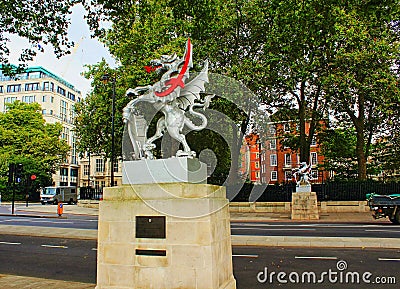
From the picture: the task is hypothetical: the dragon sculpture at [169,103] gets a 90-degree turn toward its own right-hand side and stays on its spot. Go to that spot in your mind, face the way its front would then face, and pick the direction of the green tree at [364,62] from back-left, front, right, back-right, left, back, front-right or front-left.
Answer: front-right

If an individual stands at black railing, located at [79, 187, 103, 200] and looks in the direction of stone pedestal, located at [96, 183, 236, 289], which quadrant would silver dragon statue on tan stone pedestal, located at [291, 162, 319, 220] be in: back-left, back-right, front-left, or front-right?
front-left

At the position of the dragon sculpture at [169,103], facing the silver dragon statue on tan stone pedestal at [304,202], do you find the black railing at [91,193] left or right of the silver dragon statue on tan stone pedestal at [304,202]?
left

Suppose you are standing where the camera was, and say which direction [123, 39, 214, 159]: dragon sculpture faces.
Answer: facing to the left of the viewer

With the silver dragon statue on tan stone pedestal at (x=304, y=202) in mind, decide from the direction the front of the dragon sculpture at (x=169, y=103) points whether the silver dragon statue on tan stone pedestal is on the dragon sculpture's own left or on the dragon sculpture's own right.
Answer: on the dragon sculpture's own right

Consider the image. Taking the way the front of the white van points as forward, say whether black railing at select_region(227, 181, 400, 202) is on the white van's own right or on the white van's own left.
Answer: on the white van's own left

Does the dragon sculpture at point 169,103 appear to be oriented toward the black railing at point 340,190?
no

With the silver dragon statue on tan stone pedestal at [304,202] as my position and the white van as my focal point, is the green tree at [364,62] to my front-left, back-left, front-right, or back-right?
back-right

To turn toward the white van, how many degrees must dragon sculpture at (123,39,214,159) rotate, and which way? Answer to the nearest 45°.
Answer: approximately 90° to its right
